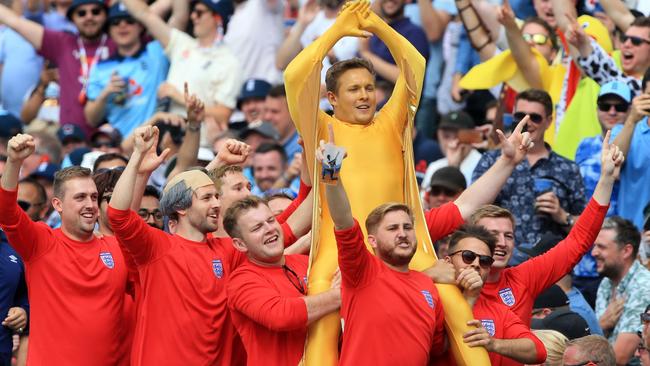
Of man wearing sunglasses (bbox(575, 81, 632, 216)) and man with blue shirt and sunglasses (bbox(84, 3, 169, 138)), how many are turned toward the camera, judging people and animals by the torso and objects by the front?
2

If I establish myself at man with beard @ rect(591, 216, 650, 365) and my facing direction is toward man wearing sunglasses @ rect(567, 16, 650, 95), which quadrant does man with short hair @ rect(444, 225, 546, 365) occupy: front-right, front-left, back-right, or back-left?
back-left

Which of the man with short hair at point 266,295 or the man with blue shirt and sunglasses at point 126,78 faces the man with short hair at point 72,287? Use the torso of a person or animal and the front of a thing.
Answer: the man with blue shirt and sunglasses

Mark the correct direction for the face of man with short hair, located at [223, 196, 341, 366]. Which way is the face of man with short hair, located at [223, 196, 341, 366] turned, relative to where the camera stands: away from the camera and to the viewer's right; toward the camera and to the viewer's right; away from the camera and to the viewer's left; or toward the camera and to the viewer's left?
toward the camera and to the viewer's right

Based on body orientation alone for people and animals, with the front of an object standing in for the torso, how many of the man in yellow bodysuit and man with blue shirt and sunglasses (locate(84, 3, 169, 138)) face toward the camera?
2

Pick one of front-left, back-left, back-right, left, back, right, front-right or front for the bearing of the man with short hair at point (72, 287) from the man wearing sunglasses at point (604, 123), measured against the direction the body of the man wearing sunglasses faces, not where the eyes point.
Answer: front-right

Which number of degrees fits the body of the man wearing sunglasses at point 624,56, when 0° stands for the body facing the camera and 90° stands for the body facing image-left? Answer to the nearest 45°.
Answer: approximately 45°

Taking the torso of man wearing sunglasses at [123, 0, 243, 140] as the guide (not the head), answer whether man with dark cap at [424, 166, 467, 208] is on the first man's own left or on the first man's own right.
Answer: on the first man's own left

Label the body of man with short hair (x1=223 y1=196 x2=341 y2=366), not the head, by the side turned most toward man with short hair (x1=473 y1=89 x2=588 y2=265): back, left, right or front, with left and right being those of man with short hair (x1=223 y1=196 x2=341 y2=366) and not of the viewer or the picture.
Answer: left

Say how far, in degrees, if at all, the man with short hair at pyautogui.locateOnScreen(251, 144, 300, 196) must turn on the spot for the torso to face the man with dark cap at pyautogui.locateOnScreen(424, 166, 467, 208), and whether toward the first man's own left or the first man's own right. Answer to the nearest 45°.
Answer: approximately 90° to the first man's own left

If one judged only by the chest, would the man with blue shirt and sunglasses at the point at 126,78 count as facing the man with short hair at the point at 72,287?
yes
